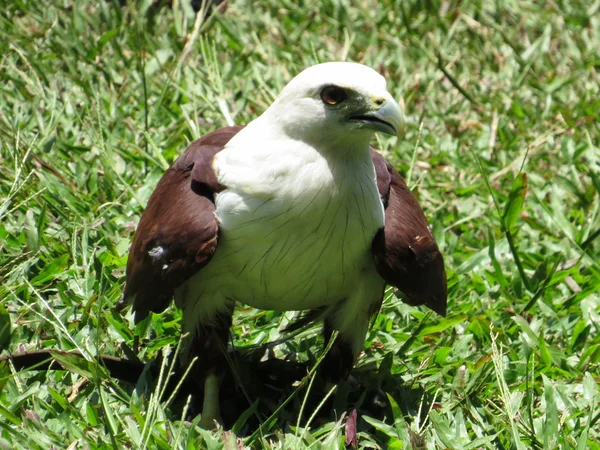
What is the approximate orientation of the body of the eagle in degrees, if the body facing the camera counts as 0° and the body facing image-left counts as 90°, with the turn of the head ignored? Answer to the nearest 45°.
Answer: approximately 315°
